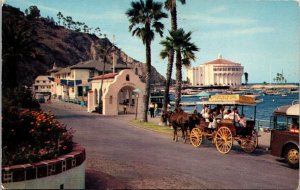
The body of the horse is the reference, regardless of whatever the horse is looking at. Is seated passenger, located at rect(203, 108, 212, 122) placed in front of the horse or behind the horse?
behind

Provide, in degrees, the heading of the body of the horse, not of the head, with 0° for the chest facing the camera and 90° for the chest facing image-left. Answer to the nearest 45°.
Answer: approximately 90°

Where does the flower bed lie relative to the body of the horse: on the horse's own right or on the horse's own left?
on the horse's own left

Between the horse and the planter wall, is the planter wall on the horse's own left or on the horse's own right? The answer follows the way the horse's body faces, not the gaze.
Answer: on the horse's own left

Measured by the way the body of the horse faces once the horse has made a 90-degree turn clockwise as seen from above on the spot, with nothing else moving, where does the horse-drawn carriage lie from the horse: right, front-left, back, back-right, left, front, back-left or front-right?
back-right

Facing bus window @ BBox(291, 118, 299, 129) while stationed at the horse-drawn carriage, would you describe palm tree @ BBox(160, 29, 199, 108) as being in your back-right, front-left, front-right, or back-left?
back-left

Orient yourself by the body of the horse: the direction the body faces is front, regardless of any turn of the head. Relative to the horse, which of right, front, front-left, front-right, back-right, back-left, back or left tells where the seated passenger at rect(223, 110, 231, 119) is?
back-left

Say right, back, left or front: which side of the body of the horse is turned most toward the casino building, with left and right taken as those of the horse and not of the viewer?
right

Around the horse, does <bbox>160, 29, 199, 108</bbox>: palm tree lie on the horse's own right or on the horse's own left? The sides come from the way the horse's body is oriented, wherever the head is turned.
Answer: on the horse's own right
